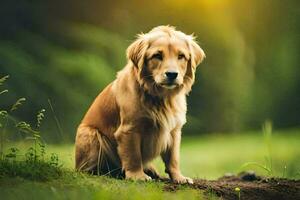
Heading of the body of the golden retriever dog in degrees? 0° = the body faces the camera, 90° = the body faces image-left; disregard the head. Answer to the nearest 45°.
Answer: approximately 315°
